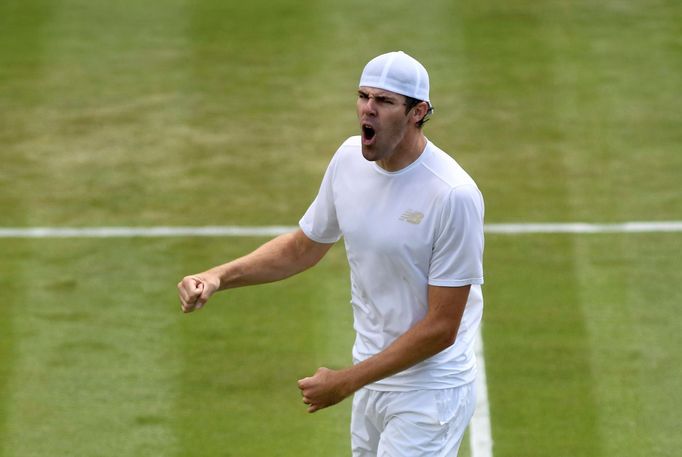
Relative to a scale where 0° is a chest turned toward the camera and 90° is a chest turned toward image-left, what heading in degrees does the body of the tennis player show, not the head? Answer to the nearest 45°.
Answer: approximately 45°
